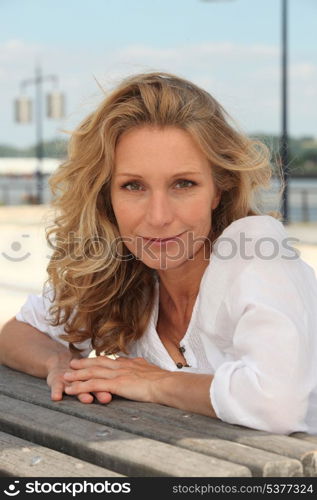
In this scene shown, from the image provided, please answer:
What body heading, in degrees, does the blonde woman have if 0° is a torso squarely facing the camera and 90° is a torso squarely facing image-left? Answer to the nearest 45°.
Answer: approximately 45°
